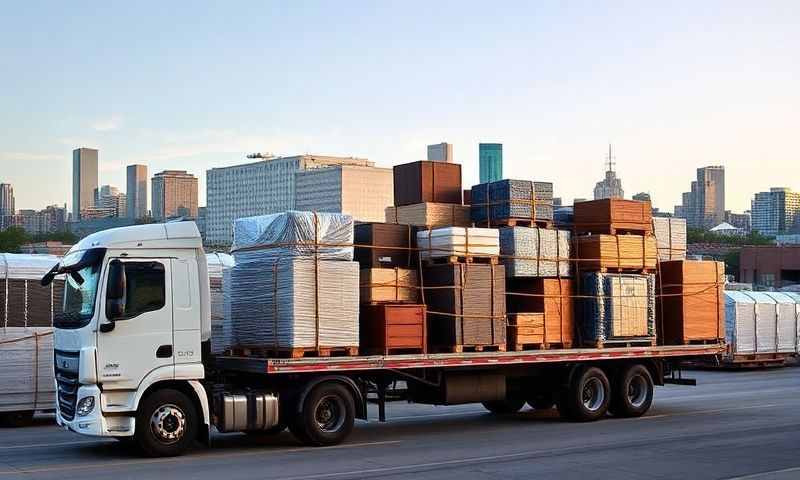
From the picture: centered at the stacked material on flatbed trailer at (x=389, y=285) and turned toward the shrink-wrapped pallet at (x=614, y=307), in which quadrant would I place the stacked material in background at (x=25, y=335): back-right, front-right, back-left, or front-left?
back-left

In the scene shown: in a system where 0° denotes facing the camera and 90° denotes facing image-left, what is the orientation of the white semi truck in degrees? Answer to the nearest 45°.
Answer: approximately 45°

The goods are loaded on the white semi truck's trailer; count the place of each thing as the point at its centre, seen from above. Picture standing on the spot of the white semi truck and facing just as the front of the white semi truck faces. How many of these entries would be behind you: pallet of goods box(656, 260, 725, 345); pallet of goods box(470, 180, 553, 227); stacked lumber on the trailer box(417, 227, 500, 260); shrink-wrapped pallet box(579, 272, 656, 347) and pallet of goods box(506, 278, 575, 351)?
5
